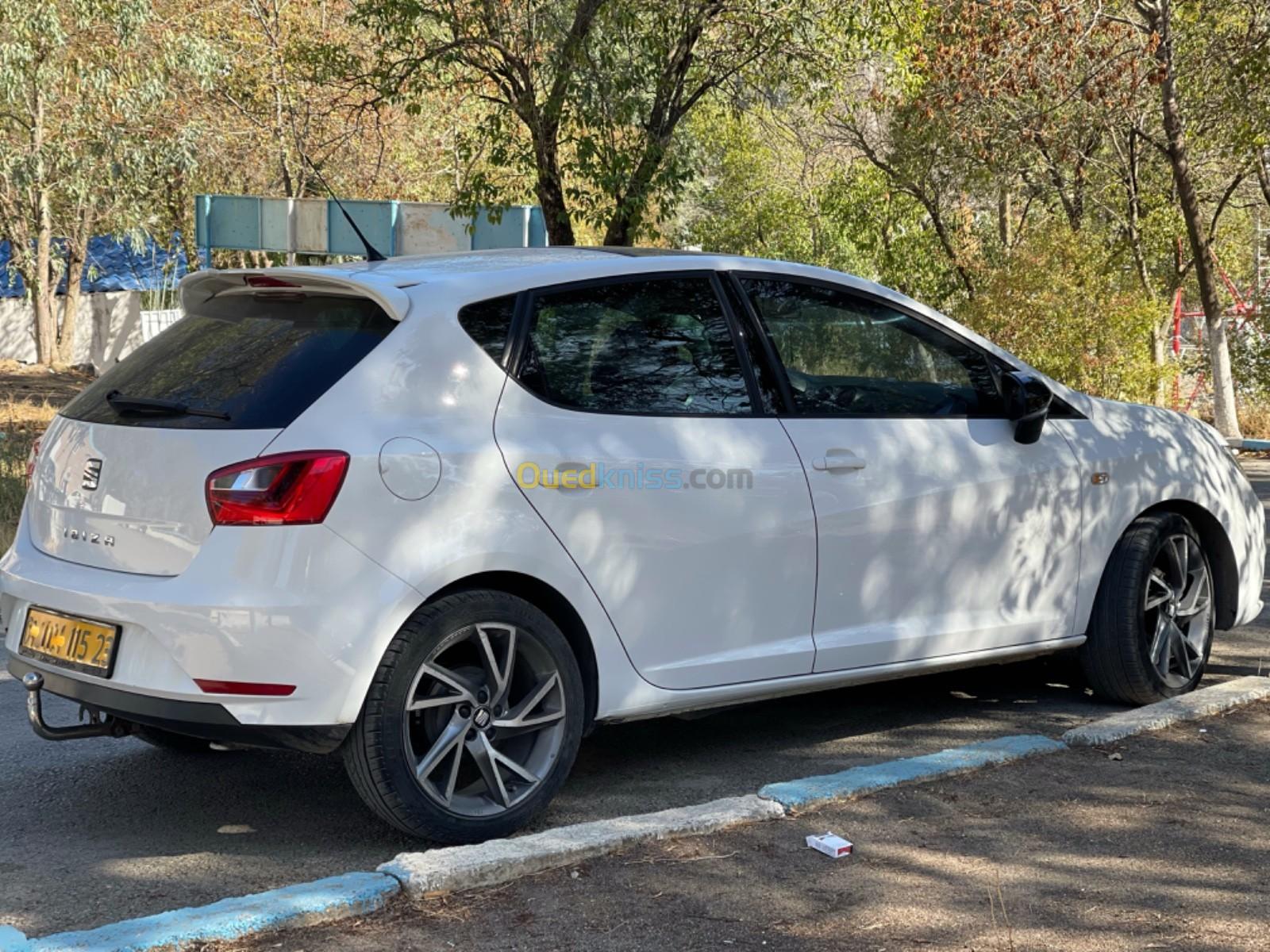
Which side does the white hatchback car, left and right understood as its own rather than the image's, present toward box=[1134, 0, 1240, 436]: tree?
front

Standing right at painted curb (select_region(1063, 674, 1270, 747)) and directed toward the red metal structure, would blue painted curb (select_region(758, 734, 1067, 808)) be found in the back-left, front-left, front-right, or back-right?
back-left

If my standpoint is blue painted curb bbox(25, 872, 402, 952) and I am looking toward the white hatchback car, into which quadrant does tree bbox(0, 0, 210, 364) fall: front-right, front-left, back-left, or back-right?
front-left

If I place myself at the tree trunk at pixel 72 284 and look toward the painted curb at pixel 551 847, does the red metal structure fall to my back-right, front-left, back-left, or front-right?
front-left

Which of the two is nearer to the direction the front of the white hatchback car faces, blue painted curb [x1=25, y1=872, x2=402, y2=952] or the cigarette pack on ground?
the cigarette pack on ground

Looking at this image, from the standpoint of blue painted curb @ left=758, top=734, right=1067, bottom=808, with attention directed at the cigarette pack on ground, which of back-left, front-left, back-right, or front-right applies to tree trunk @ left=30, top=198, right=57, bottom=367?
back-right

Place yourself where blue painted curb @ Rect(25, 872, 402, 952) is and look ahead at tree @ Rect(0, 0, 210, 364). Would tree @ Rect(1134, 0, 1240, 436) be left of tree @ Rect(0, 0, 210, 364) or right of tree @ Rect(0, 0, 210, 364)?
right

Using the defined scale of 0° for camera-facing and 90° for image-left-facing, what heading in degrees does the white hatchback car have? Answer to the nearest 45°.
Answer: approximately 225°

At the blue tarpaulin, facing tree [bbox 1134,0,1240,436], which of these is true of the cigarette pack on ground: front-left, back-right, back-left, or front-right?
front-right

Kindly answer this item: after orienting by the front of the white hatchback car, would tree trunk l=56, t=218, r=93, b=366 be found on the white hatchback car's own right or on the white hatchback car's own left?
on the white hatchback car's own left

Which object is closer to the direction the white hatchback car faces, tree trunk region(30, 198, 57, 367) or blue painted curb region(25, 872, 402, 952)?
the tree trunk

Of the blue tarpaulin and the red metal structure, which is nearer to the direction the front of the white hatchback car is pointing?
the red metal structure

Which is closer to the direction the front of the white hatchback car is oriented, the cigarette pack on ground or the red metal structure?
the red metal structure

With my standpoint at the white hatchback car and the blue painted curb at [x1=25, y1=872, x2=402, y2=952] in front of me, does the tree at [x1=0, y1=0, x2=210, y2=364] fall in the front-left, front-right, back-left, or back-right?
back-right
